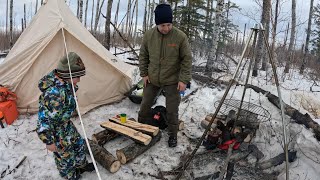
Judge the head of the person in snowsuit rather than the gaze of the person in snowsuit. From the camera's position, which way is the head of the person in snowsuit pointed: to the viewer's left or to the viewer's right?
to the viewer's right

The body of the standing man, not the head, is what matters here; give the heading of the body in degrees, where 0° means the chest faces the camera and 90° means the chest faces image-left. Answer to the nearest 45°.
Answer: approximately 0°

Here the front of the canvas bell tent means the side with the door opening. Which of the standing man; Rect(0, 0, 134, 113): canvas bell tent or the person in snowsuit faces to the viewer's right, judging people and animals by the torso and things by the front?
the person in snowsuit

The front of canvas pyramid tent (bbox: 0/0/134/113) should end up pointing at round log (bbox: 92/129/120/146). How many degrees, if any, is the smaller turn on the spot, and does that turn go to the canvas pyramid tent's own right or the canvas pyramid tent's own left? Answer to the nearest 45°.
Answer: approximately 45° to the canvas pyramid tent's own left

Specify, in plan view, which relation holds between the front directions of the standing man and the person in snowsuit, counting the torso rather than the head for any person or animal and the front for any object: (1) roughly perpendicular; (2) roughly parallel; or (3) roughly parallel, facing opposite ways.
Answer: roughly perpendicular

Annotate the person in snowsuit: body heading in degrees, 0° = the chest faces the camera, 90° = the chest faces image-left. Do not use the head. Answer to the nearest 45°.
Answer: approximately 270°

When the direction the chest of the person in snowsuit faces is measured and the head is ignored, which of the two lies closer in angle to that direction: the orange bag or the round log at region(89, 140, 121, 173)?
the round log

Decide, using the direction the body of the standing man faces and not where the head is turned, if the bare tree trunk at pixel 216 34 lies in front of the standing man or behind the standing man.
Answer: behind
